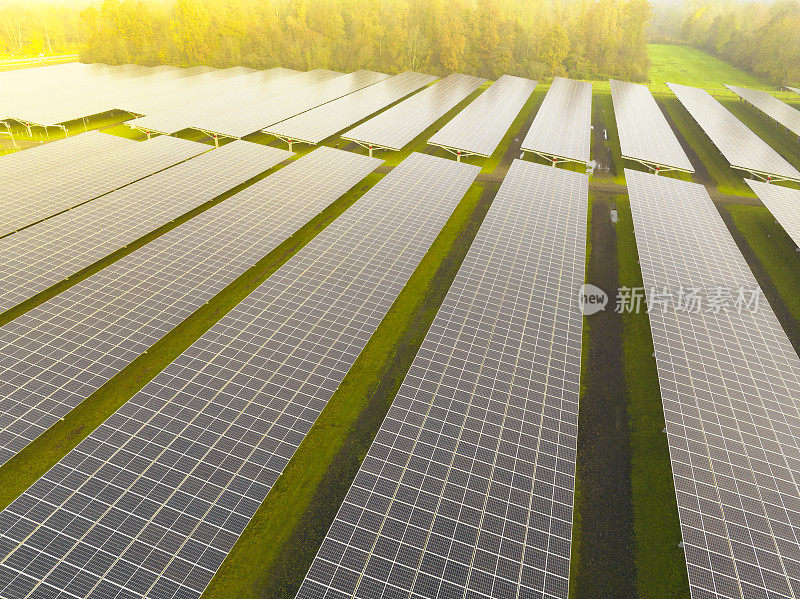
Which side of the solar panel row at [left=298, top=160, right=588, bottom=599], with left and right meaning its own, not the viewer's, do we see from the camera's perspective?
right
